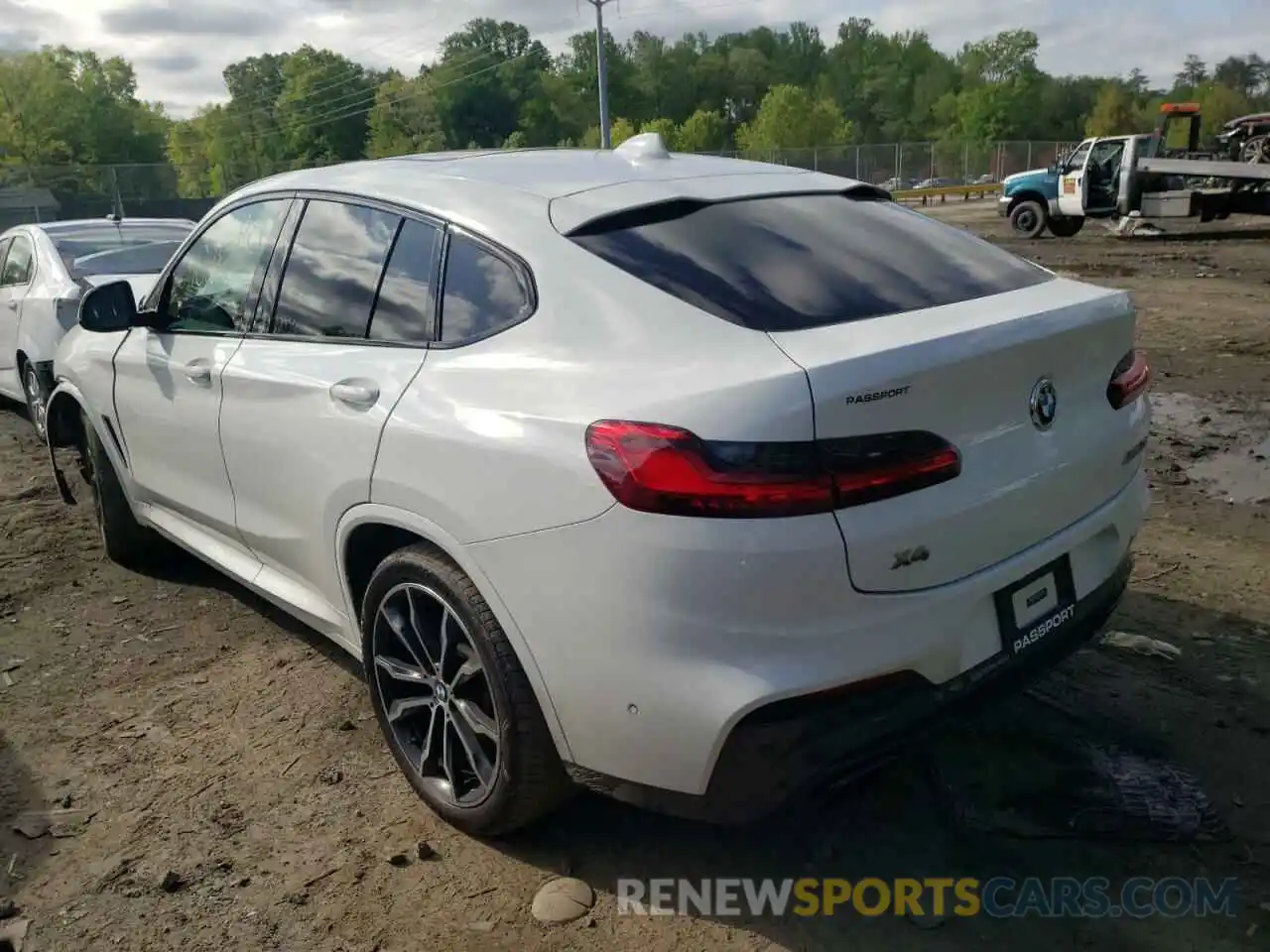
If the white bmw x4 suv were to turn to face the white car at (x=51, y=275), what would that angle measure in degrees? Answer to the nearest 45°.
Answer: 0° — it already faces it

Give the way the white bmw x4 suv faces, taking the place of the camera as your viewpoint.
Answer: facing away from the viewer and to the left of the viewer

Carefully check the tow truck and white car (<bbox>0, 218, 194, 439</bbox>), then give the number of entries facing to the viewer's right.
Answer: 0

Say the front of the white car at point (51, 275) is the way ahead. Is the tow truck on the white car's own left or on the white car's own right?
on the white car's own right

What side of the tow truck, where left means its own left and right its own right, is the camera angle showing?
left

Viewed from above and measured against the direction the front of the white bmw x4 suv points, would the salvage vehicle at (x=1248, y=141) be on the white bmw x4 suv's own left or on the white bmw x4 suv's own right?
on the white bmw x4 suv's own right

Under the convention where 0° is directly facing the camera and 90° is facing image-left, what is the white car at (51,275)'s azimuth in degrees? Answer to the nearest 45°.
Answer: approximately 135°

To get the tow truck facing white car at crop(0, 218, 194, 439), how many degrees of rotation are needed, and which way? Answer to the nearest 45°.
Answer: approximately 90° to its left

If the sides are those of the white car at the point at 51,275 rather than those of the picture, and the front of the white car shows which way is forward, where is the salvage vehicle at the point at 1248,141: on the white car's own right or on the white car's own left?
on the white car's own right

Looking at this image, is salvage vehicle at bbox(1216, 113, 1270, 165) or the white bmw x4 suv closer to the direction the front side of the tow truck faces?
the white bmw x4 suv
